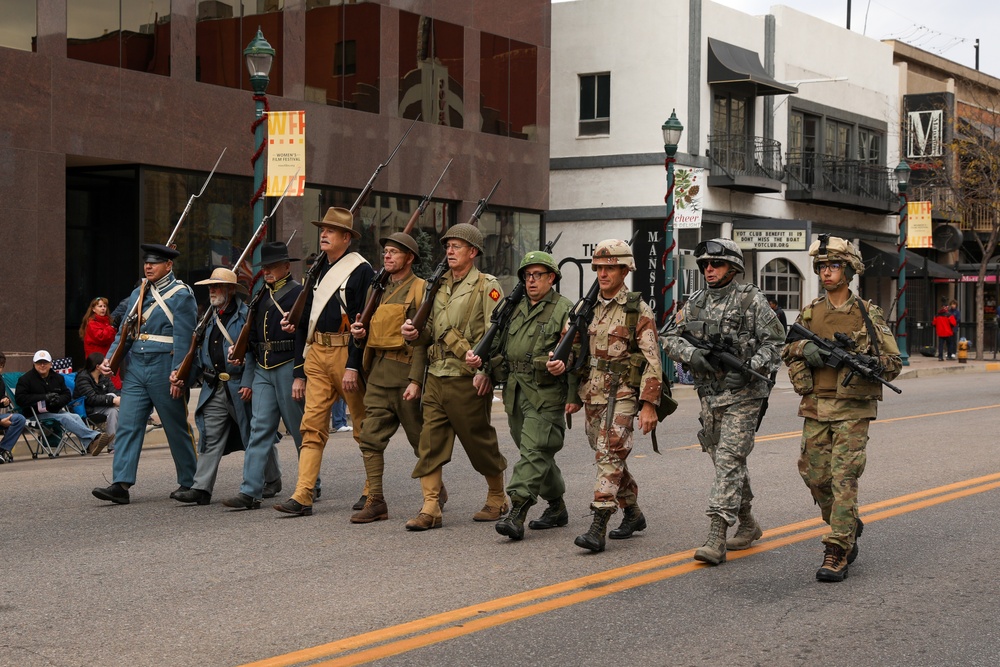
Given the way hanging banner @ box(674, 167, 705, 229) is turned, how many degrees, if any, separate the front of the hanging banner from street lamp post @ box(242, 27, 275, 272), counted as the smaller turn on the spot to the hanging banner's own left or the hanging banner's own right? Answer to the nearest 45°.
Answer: approximately 45° to the hanging banner's own right

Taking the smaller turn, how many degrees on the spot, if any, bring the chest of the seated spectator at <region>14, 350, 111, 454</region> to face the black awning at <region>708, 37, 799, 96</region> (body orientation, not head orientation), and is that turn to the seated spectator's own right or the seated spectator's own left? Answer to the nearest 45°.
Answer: approximately 90° to the seated spectator's own left

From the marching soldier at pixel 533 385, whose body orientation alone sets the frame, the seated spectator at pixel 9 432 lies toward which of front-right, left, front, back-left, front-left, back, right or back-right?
right

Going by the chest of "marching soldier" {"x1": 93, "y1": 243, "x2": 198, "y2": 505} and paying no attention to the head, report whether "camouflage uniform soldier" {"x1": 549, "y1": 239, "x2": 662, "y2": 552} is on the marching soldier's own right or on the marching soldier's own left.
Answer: on the marching soldier's own left

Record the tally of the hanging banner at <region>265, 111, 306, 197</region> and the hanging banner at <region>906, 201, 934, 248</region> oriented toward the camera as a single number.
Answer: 2
